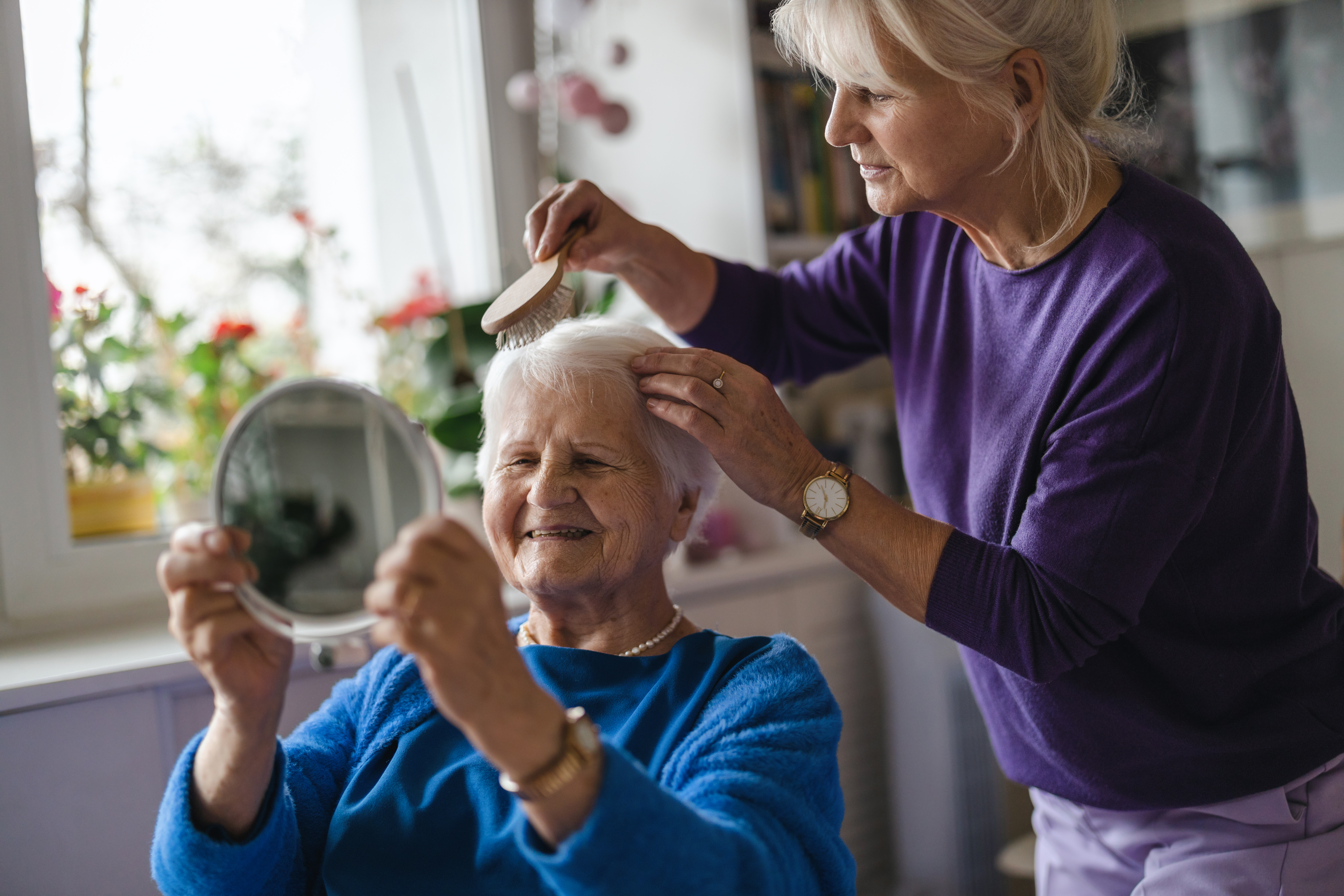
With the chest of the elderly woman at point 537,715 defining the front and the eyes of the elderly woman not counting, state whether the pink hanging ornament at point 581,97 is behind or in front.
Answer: behind

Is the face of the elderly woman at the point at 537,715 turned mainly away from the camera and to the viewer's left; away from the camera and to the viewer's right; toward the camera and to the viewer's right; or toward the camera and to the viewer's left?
toward the camera and to the viewer's left

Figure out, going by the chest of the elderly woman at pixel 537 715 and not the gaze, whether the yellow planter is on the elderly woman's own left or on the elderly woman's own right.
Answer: on the elderly woman's own right

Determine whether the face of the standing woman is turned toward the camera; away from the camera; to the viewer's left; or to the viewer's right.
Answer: to the viewer's left

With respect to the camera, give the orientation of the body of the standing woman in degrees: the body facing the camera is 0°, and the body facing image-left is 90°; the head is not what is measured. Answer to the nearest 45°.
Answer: approximately 45°

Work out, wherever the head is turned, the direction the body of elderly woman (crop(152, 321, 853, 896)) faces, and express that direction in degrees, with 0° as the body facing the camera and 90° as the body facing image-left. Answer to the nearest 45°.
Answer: approximately 45°
